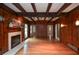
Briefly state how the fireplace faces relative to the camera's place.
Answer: facing the viewer and to the right of the viewer
